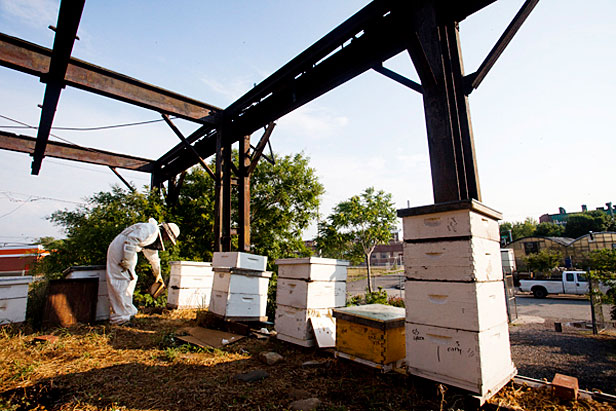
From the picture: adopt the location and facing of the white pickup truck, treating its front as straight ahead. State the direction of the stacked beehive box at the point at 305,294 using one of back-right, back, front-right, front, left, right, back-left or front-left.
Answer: right

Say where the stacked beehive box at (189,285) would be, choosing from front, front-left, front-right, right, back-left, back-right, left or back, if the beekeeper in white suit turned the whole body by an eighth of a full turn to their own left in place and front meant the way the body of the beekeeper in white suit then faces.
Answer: front

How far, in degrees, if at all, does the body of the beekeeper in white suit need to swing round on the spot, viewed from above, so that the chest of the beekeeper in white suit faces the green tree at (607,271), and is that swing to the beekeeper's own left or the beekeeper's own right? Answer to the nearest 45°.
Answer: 0° — they already face it

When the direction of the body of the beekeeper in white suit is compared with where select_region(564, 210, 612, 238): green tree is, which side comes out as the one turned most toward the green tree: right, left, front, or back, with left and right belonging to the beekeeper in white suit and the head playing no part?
front

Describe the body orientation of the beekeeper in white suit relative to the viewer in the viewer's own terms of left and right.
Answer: facing to the right of the viewer

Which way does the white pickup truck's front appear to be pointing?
to the viewer's right

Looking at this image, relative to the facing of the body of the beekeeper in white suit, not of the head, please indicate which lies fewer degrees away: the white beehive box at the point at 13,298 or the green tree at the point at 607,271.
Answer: the green tree

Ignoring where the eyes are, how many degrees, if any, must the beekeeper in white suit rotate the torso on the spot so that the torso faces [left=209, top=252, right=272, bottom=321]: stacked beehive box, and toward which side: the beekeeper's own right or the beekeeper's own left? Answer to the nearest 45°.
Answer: approximately 45° to the beekeeper's own right

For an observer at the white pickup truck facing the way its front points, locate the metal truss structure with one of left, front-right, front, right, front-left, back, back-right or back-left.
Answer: right

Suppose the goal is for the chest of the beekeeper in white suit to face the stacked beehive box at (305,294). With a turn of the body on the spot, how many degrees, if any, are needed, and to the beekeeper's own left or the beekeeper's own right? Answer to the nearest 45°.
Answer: approximately 45° to the beekeeper's own right

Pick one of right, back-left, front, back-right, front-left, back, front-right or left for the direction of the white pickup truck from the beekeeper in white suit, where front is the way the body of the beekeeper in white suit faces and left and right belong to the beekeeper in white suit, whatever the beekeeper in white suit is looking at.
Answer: front

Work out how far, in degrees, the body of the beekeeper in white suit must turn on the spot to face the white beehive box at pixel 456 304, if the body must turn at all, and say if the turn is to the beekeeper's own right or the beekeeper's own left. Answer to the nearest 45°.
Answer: approximately 45° to the beekeeper's own right

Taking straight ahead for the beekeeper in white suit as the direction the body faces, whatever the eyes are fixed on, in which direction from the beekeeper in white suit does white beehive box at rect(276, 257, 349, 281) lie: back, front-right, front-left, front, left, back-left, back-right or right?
front-right
